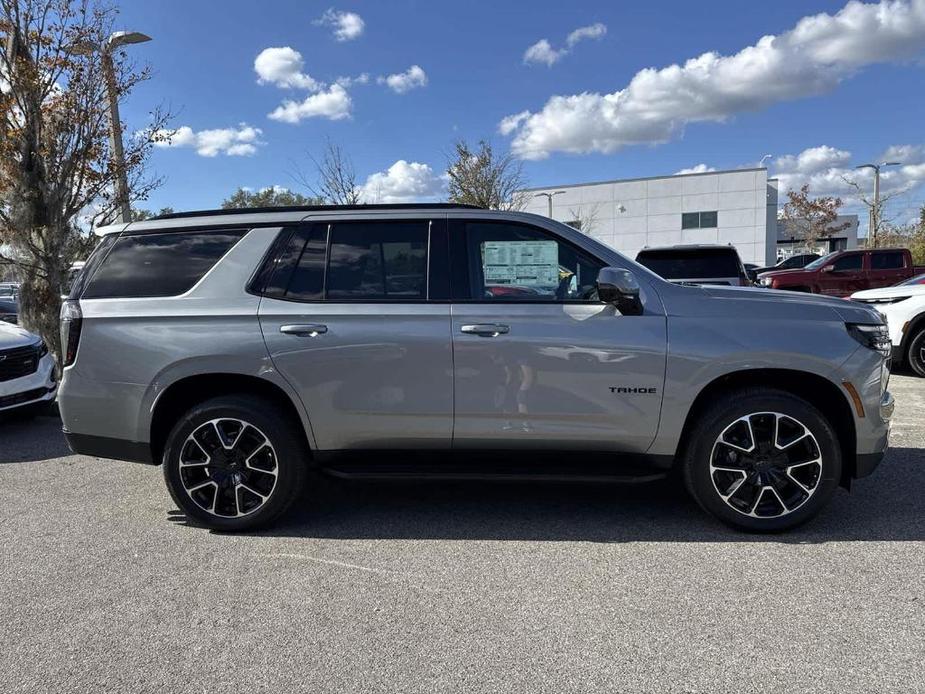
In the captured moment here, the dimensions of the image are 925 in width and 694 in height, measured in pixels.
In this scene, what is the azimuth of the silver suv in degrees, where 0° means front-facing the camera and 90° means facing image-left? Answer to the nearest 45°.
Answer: approximately 270°

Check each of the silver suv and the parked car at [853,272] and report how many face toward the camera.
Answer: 0

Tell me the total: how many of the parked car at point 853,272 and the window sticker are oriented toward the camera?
1

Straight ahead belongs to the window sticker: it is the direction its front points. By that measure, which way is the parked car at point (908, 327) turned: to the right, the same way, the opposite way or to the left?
to the right

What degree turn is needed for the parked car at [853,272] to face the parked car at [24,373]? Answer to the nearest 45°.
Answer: approximately 45° to its left

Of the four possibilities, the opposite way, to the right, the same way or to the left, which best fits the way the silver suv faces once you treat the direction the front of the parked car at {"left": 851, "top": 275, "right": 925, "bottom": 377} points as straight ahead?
the opposite way

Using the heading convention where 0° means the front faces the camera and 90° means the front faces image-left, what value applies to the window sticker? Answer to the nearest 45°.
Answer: approximately 0°

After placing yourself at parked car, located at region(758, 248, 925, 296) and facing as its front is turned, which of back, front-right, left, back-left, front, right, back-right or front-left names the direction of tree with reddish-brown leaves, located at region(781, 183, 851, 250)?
right

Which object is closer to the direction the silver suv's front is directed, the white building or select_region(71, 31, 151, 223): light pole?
the white building

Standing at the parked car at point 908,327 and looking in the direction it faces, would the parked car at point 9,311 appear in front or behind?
in front

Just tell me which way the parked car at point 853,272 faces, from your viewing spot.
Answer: facing to the left of the viewer

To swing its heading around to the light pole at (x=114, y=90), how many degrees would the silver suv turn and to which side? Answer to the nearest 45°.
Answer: approximately 135° to its left
